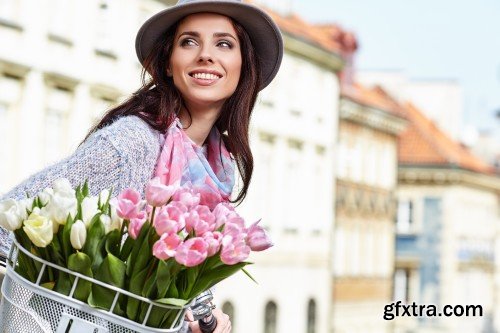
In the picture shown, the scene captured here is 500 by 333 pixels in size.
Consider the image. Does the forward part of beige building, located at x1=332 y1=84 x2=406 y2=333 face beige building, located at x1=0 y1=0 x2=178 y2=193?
no

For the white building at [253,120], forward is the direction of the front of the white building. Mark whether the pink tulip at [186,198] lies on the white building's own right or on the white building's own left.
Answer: on the white building's own right

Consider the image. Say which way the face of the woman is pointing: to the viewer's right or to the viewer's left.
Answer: to the viewer's right

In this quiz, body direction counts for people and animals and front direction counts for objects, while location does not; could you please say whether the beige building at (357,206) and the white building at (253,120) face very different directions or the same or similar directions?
same or similar directions

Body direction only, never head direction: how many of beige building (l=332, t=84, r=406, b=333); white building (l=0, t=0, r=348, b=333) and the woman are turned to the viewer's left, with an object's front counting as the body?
0

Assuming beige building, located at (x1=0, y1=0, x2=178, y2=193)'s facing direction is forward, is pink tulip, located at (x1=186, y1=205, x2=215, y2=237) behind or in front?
in front

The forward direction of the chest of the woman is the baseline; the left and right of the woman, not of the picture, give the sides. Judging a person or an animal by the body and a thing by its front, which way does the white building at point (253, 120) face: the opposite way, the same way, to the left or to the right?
the same way

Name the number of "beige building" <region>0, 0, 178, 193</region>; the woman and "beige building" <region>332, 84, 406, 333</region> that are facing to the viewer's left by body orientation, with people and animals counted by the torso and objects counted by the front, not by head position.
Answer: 0

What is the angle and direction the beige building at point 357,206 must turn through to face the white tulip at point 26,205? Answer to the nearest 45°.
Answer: approximately 45° to its right

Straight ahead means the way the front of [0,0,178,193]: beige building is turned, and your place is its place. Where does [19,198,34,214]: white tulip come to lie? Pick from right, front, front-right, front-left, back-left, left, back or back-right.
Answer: front-right
